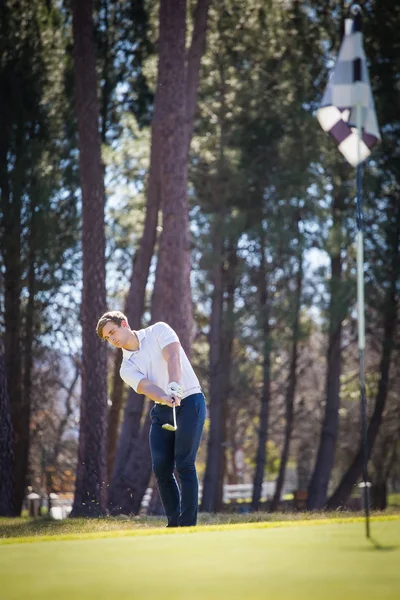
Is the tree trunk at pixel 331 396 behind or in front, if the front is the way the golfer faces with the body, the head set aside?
behind

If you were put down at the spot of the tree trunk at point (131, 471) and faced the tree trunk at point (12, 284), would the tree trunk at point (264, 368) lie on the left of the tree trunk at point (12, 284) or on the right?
right

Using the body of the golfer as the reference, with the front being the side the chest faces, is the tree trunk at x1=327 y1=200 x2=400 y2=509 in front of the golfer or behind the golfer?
behind

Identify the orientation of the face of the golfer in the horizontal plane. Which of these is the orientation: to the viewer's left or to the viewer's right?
to the viewer's left

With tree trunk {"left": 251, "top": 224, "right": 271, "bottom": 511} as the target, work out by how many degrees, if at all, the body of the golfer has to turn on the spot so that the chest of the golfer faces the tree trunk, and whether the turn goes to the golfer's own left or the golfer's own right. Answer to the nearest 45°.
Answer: approximately 180°
